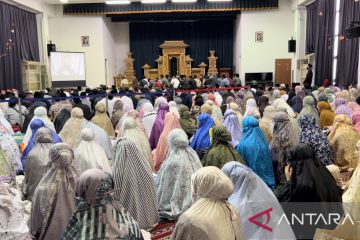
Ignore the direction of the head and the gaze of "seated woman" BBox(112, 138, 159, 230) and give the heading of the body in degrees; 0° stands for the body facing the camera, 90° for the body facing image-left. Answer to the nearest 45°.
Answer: approximately 135°

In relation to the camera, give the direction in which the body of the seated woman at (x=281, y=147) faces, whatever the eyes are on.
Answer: away from the camera

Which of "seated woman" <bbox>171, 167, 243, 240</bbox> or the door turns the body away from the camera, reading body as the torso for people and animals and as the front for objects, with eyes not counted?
the seated woman

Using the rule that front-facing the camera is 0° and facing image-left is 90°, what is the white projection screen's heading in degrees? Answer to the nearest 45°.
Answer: approximately 0°

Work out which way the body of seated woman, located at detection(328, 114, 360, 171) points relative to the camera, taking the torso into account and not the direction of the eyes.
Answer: away from the camera

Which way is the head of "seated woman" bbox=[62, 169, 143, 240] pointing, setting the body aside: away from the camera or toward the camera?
away from the camera

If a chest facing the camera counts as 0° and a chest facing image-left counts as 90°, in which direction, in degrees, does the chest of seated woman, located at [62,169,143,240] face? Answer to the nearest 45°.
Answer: approximately 180°

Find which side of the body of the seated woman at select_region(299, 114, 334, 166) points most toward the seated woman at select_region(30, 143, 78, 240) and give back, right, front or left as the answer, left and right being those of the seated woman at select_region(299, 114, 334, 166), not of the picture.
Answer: left

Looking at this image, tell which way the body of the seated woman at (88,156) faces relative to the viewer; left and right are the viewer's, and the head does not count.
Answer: facing away from the viewer

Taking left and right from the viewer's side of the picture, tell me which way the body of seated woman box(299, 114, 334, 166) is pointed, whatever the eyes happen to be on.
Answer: facing away from the viewer and to the left of the viewer

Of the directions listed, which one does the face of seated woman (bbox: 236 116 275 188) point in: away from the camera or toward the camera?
away from the camera

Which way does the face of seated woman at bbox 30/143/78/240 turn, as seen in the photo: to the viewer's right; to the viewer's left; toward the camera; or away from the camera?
away from the camera

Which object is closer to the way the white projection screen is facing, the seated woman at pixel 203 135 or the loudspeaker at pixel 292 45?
the seated woman
